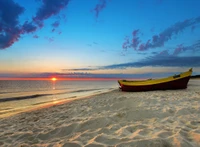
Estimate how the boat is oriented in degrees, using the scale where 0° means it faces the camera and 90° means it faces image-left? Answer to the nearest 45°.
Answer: approximately 270°
